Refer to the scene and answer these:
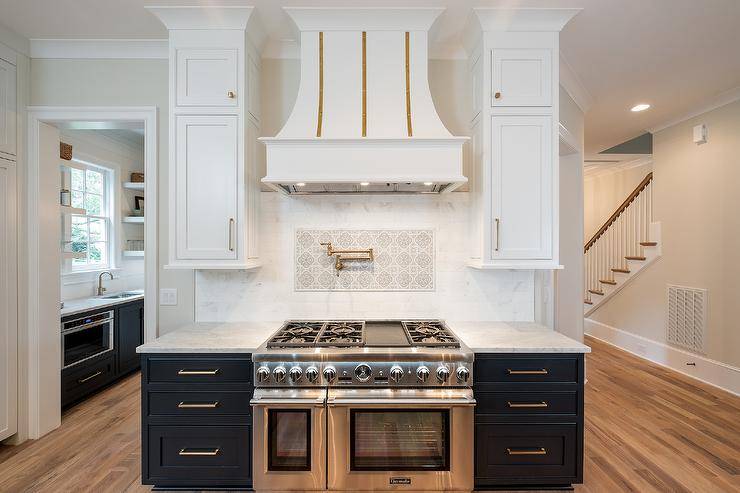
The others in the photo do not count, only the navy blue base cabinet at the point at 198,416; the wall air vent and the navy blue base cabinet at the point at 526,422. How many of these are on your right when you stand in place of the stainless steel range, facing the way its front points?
1

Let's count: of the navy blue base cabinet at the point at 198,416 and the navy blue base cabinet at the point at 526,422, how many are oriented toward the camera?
2

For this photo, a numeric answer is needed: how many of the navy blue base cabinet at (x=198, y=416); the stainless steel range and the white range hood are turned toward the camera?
3

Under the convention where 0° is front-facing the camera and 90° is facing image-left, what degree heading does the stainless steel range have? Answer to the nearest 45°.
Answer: approximately 0°

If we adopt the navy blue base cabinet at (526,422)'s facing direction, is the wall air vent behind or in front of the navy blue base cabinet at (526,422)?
behind

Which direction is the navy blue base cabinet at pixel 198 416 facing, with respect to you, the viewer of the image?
facing the viewer

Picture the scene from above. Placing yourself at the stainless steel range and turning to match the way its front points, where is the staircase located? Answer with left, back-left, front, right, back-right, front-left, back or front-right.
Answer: back-left

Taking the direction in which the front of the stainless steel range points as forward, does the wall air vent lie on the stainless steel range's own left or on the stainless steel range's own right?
on the stainless steel range's own left

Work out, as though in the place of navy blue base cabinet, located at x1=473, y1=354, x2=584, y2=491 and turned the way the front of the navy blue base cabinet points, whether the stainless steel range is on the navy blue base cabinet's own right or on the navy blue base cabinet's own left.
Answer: on the navy blue base cabinet's own right

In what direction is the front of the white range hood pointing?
toward the camera

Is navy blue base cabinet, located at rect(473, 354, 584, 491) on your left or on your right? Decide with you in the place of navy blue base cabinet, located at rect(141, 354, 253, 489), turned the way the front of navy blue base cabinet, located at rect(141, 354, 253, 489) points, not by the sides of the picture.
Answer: on your left

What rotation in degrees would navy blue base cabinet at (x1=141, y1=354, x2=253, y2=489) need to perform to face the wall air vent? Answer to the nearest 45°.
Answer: approximately 90° to its left
